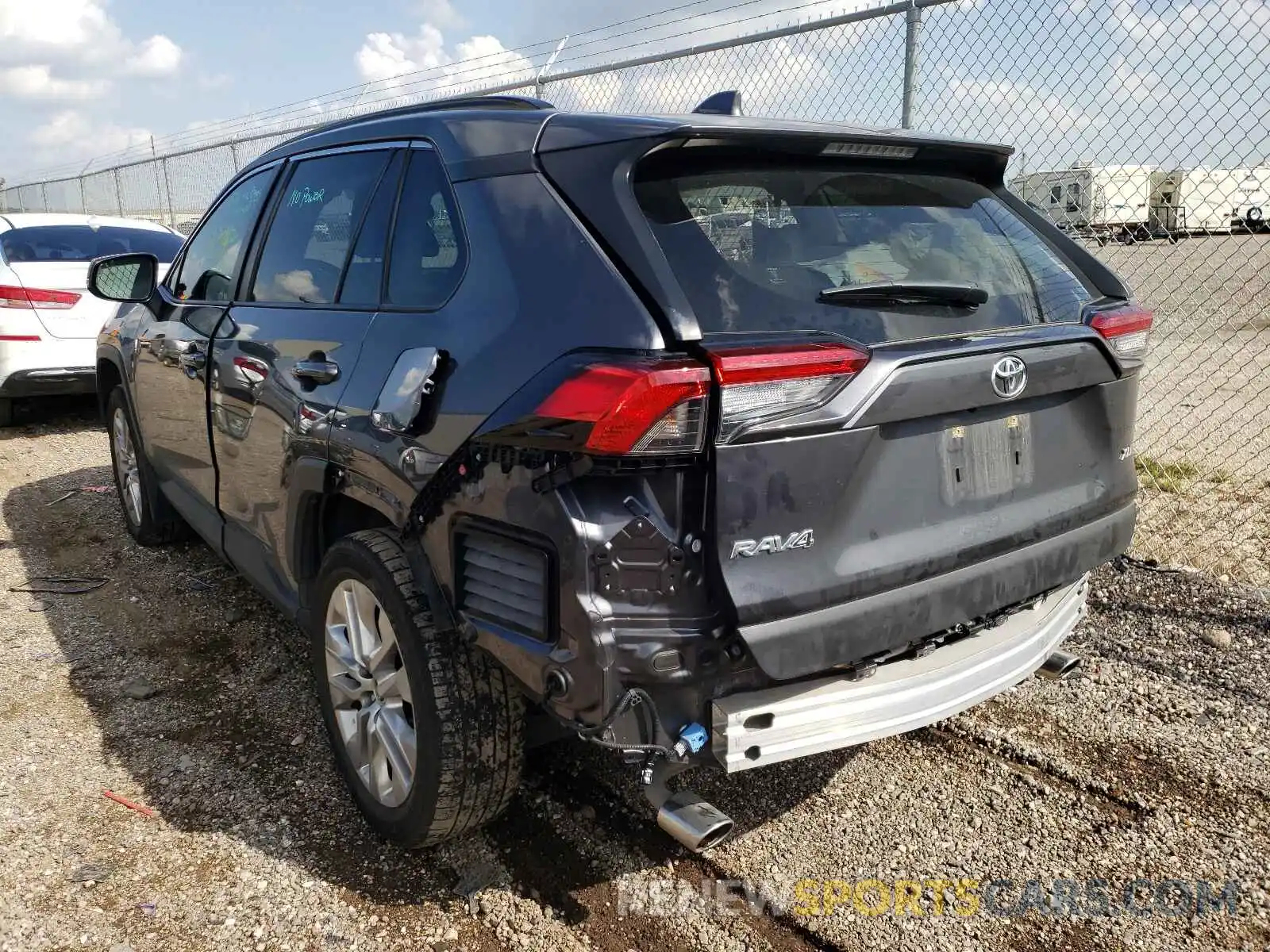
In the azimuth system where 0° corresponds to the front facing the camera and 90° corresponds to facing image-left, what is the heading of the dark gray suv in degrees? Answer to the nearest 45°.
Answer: approximately 135°

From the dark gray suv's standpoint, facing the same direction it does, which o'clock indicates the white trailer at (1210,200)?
The white trailer is roughly at 3 o'clock from the dark gray suv.

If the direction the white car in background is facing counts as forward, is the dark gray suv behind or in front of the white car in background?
behind

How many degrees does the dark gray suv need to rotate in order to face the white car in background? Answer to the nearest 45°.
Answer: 0° — it already faces it

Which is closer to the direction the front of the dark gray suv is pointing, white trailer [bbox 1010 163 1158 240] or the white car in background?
the white car in background

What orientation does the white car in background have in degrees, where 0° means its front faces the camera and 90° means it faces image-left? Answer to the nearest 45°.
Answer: approximately 135°

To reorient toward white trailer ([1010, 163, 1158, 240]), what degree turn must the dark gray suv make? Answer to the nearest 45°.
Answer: approximately 90° to its right

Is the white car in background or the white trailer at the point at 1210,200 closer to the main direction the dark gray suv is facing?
the white car in background
